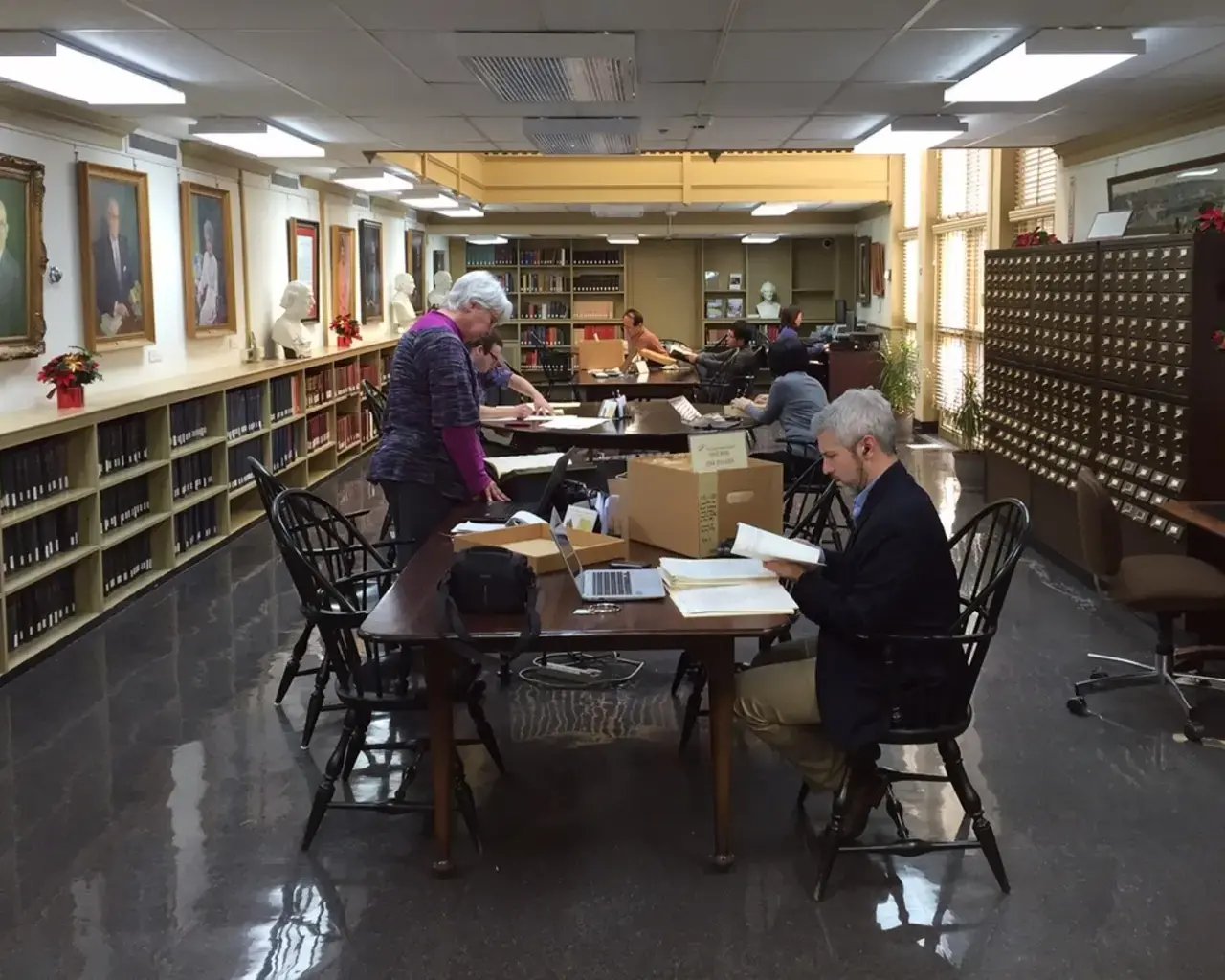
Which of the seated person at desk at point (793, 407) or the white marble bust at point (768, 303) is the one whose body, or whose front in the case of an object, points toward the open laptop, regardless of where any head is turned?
the white marble bust

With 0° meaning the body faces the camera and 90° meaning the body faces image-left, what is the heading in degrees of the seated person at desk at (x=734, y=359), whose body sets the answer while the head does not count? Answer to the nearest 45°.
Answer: approximately 90°

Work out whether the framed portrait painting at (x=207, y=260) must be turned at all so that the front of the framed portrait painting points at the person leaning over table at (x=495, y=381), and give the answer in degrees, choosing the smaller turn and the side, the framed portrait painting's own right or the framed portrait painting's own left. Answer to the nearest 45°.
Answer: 0° — it already faces them

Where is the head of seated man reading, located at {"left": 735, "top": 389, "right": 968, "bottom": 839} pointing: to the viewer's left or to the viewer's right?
to the viewer's left

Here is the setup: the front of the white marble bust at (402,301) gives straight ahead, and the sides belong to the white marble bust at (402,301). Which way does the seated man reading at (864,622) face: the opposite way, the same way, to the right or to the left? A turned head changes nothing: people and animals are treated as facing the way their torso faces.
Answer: the opposite way

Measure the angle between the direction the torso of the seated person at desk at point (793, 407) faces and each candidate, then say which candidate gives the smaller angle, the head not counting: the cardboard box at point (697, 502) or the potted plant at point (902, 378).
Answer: the potted plant

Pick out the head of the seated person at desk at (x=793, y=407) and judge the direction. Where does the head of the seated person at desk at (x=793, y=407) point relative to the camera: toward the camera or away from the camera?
away from the camera

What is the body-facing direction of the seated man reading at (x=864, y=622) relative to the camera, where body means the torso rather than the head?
to the viewer's left

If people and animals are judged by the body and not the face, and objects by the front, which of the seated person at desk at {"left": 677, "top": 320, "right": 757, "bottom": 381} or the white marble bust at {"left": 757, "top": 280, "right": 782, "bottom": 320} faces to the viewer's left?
the seated person at desk

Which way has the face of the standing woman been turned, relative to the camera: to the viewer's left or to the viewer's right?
to the viewer's right

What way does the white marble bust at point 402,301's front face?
to the viewer's right

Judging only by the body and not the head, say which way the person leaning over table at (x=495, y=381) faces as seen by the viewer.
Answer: to the viewer's right

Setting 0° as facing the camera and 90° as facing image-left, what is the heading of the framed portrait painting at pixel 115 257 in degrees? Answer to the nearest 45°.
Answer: approximately 315°

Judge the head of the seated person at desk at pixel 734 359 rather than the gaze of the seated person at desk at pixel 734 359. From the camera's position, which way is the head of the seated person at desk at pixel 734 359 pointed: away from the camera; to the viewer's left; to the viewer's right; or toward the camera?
to the viewer's left

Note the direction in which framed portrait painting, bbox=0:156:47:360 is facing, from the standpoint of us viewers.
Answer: facing the viewer and to the right of the viewer

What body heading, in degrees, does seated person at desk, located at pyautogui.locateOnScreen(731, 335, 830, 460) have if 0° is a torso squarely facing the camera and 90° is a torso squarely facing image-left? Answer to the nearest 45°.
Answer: approximately 135°
